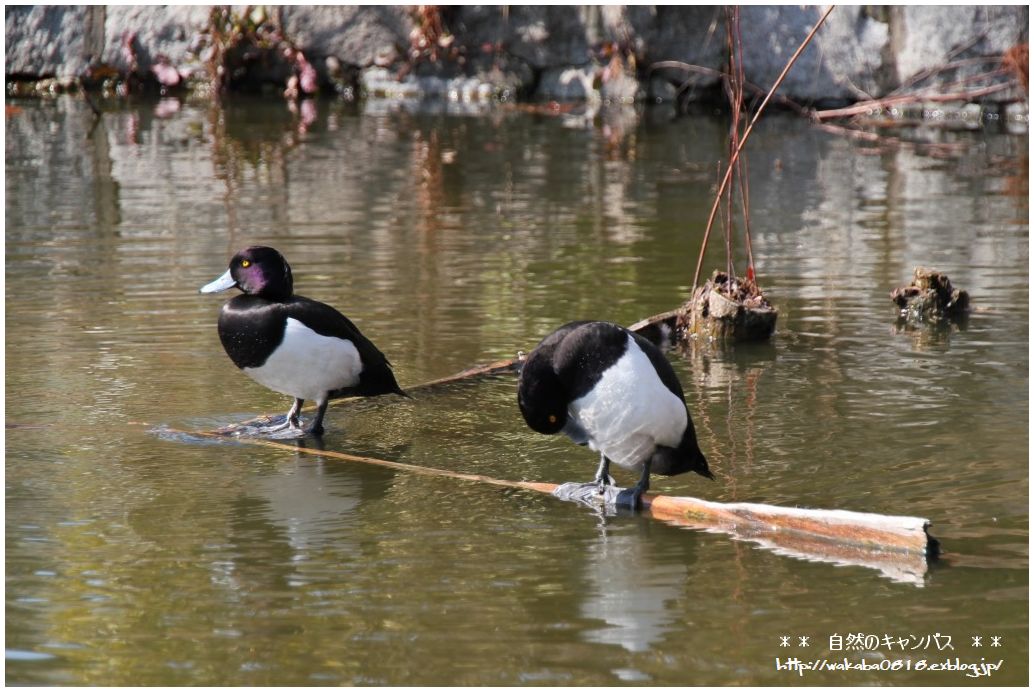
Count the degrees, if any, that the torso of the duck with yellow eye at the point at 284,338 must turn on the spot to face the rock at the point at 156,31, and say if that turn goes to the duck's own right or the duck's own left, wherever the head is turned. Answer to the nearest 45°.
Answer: approximately 90° to the duck's own right

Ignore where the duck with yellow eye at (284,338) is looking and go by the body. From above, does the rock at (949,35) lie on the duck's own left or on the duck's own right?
on the duck's own right

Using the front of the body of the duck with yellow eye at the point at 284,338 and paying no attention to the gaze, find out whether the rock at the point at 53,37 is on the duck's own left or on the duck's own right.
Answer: on the duck's own right

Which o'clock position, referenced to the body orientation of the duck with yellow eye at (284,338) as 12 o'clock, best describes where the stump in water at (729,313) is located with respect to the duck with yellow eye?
The stump in water is roughly at 5 o'clock from the duck with yellow eye.

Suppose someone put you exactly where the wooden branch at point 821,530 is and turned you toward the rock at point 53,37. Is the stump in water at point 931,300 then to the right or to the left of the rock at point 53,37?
right

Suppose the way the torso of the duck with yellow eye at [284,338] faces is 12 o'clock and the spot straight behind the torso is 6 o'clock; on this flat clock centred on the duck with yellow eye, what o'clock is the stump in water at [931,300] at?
The stump in water is roughly at 5 o'clock from the duck with yellow eye.

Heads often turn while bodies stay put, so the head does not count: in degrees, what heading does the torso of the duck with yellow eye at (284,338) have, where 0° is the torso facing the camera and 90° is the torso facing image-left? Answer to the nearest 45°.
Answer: approximately 90°
